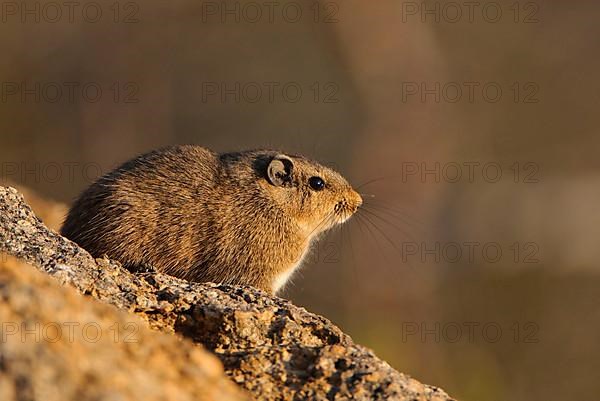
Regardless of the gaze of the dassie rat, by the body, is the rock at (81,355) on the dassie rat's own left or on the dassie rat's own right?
on the dassie rat's own right

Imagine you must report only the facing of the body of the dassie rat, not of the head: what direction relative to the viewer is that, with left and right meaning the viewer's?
facing to the right of the viewer
